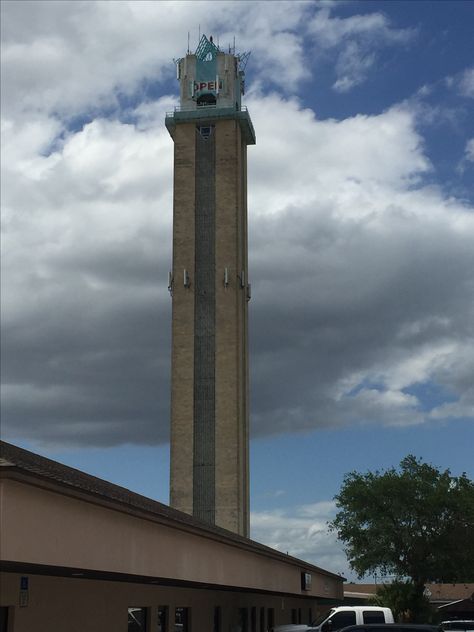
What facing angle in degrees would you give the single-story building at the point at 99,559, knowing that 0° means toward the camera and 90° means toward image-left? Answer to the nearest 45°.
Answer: approximately 315°

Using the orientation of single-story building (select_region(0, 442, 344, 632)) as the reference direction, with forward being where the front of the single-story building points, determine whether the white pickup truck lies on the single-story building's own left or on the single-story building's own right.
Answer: on the single-story building's own left

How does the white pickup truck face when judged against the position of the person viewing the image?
facing to the left of the viewer

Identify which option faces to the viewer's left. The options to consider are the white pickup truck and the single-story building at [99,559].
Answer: the white pickup truck

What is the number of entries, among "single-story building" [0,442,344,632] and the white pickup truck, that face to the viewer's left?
1

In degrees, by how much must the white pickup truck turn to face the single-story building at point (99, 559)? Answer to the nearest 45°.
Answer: approximately 90° to its left
